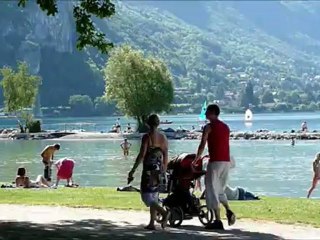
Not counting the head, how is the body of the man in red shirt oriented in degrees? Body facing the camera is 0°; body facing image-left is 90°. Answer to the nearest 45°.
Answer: approximately 135°

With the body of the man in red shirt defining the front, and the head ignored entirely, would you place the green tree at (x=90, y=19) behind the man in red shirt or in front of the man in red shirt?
in front
